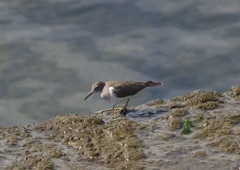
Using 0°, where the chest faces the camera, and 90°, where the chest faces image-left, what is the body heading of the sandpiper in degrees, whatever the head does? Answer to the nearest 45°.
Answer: approximately 90°
